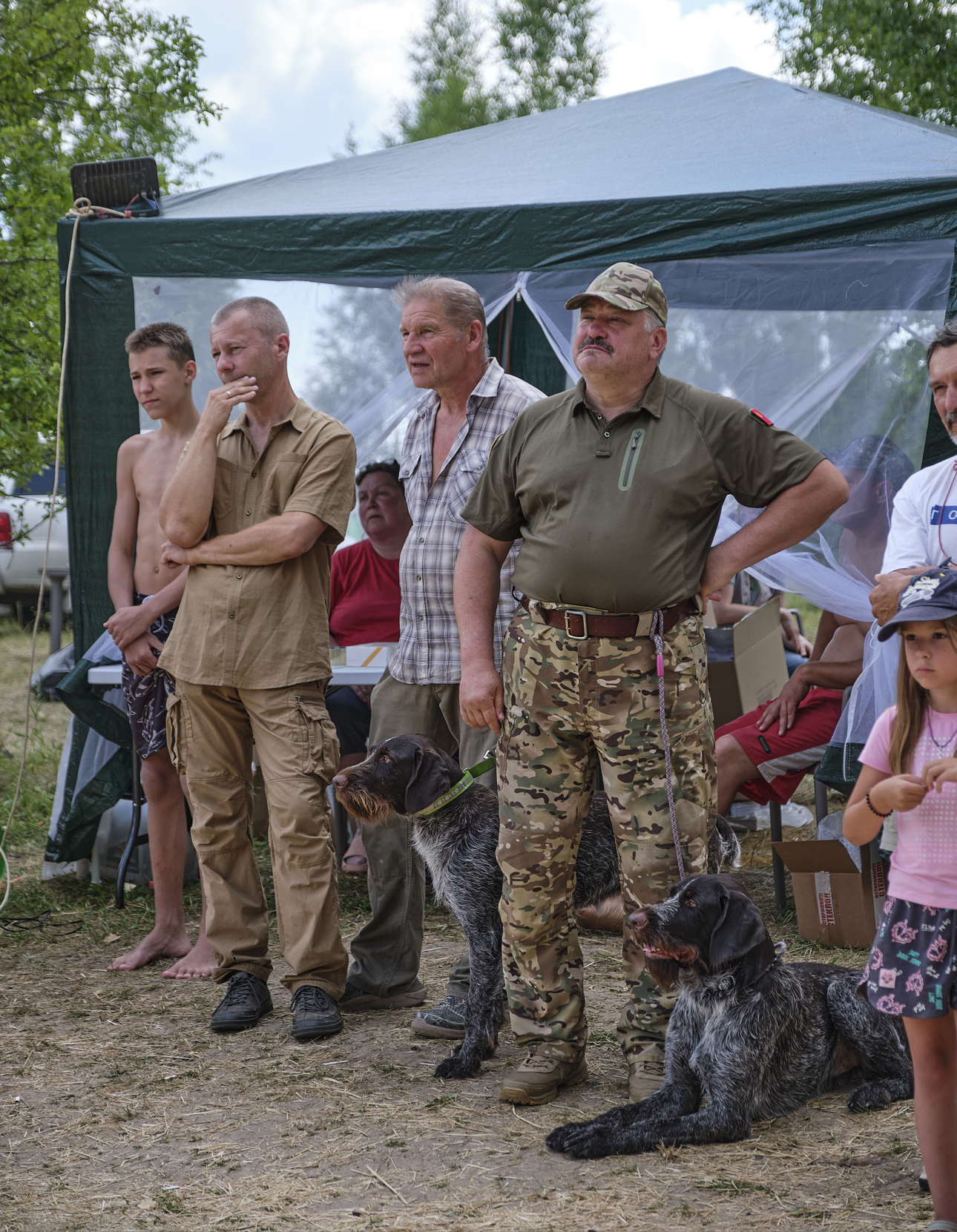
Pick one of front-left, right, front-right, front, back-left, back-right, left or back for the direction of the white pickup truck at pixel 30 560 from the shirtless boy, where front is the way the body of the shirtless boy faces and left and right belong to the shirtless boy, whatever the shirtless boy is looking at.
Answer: back-right

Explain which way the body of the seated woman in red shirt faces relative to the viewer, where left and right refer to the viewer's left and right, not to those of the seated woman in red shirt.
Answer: facing the viewer and to the left of the viewer

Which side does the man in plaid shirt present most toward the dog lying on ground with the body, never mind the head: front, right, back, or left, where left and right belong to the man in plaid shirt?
left

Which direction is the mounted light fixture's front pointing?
away from the camera

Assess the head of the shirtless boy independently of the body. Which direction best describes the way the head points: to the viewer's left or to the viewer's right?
to the viewer's left

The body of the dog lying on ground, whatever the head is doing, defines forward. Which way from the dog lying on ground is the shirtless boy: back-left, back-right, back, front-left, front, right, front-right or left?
right
